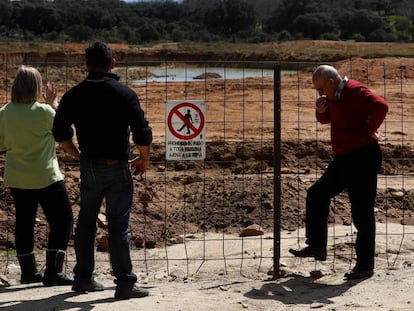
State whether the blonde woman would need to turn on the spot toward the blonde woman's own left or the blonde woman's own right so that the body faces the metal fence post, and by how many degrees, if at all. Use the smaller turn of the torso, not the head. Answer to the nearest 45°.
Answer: approximately 45° to the blonde woman's own right

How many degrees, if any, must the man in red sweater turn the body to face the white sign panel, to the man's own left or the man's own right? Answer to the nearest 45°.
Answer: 0° — they already face it

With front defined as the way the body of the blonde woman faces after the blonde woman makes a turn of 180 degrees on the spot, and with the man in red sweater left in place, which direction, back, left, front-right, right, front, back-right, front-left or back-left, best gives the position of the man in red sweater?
back-left

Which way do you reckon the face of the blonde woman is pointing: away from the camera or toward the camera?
away from the camera

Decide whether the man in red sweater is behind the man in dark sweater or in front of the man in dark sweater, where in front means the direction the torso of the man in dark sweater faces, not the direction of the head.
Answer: in front

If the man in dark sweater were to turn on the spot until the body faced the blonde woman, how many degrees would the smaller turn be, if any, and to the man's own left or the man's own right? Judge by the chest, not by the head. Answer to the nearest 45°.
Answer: approximately 90° to the man's own left

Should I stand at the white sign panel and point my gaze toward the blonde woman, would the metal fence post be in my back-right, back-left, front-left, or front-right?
back-left

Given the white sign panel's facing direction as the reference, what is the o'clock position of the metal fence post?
The metal fence post is roughly at 9 o'clock from the white sign panel.

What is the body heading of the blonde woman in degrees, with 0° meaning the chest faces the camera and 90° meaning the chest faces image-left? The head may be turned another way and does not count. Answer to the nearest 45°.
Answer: approximately 225°

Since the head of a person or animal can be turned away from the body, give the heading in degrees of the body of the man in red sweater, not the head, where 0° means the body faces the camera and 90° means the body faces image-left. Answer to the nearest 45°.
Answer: approximately 90°

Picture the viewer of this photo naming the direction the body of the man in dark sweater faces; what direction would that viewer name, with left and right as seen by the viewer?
facing away from the viewer and to the right of the viewer

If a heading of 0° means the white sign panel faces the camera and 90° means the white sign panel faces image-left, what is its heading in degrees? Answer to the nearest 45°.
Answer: approximately 0°
